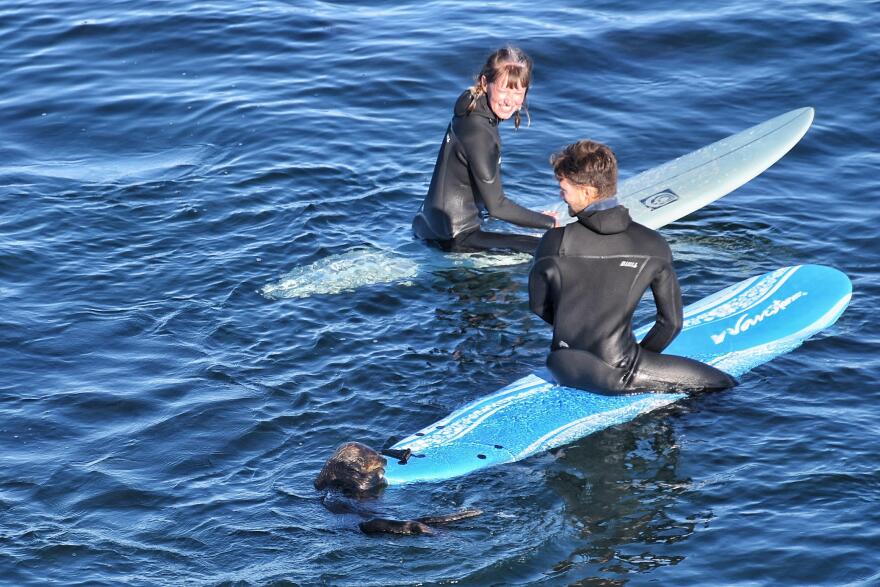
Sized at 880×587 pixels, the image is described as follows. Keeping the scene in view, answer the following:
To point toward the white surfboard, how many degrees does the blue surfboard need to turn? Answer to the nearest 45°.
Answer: approximately 45° to its left

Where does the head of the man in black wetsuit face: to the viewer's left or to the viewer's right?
to the viewer's left

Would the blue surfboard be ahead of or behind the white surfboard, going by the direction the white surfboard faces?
behind

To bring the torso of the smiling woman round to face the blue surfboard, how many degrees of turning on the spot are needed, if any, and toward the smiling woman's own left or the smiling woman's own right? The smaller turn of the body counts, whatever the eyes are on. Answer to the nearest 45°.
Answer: approximately 90° to the smiling woman's own right

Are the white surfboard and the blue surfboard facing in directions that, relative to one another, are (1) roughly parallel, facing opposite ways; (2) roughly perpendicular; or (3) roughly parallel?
roughly parallel

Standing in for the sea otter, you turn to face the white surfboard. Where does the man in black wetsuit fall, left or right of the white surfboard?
right

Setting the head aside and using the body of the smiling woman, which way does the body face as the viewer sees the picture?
to the viewer's right

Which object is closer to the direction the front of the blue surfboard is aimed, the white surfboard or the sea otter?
the white surfboard

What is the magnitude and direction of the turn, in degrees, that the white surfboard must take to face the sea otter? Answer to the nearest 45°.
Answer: approximately 135° to its right

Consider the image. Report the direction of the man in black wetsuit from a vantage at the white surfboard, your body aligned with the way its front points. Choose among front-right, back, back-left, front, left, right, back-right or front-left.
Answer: back-right

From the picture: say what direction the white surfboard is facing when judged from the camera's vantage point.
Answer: facing away from the viewer and to the right of the viewer

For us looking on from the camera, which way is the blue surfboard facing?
facing away from the viewer and to the right of the viewer
